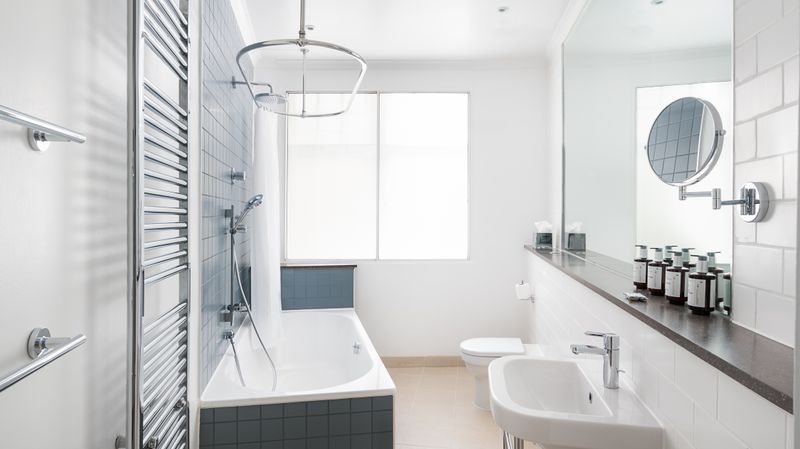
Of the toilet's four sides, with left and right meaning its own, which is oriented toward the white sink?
left

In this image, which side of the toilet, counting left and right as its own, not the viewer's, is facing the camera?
left

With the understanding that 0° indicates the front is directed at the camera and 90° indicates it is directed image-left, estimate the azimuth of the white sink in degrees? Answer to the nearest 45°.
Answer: approximately 90°

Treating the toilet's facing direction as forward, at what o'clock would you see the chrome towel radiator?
The chrome towel radiator is roughly at 10 o'clock from the toilet.

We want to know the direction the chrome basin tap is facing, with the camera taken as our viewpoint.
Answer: facing to the left of the viewer

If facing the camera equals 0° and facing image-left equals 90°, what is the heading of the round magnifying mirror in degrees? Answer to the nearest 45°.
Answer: approximately 45°

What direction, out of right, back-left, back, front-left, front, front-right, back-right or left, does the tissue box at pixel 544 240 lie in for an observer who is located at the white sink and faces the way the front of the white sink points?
right

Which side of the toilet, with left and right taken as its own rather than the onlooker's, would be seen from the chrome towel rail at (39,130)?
left
